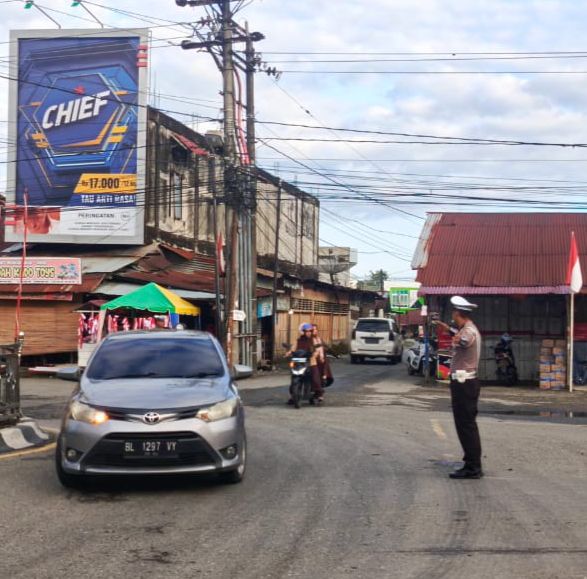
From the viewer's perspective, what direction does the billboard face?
toward the camera

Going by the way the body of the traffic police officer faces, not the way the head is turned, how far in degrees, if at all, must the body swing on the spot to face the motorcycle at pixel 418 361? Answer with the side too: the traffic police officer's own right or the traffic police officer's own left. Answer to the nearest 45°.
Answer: approximately 90° to the traffic police officer's own right

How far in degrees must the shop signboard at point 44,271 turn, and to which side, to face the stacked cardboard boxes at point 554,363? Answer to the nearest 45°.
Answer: approximately 45° to its left

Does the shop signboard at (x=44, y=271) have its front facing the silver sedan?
yes

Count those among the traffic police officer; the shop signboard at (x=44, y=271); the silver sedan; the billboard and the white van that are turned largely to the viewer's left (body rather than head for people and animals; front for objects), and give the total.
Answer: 1

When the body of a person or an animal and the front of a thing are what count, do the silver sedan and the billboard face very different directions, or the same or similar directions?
same or similar directions

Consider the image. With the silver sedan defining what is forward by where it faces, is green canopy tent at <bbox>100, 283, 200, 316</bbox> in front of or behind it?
behind

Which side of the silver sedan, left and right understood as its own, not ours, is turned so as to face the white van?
back

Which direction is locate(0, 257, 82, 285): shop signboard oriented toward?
toward the camera

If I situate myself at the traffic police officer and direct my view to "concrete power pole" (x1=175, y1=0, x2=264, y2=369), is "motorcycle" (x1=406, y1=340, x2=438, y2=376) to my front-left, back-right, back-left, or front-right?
front-right

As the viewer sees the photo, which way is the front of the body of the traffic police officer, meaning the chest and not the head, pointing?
to the viewer's left

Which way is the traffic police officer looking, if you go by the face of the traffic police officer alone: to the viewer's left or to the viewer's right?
to the viewer's left
